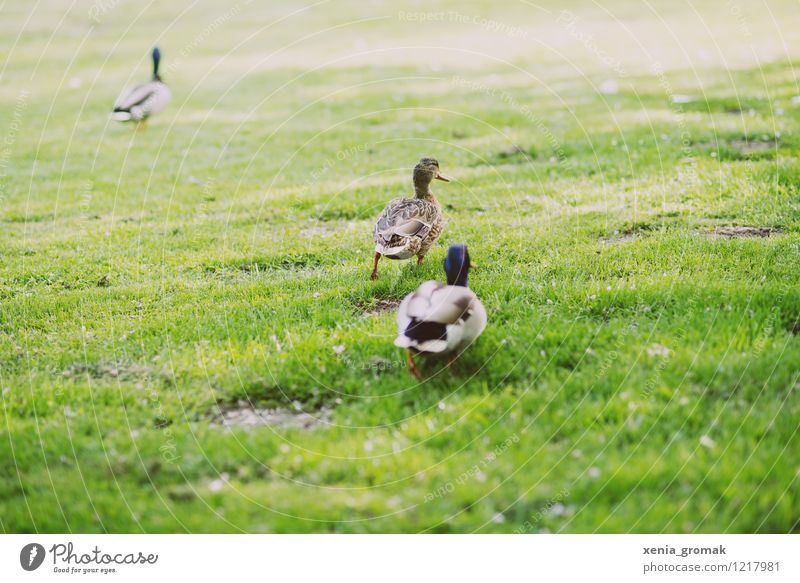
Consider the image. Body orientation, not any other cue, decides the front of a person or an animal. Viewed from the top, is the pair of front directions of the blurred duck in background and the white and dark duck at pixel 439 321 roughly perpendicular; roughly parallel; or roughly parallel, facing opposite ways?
roughly parallel

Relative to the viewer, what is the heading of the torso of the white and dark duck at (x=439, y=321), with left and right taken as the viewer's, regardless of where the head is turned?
facing away from the viewer and to the right of the viewer

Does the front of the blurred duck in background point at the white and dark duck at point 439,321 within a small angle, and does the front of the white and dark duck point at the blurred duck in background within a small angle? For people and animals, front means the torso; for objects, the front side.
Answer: no

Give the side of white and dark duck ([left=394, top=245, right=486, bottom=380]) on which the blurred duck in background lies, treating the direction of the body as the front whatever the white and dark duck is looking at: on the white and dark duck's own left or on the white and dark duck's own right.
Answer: on the white and dark duck's own left

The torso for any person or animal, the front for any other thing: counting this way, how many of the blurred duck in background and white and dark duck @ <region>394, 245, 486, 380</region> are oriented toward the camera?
0

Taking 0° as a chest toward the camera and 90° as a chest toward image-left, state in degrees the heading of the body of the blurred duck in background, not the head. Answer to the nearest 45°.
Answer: approximately 225°

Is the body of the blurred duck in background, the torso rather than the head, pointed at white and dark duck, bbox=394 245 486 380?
no
